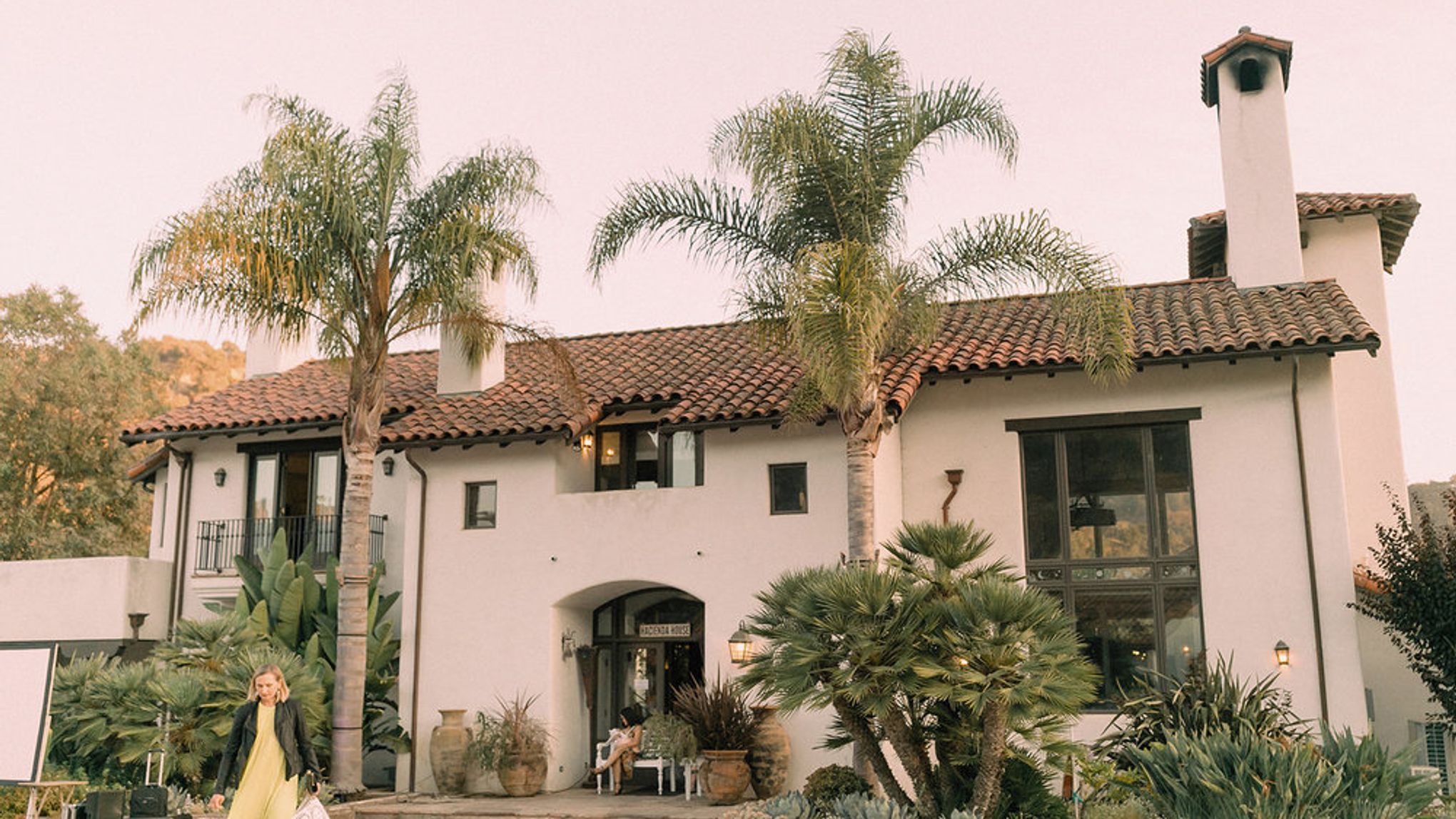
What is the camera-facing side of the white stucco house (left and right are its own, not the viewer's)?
front

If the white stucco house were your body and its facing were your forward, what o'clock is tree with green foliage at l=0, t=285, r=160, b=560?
The tree with green foliage is roughly at 4 o'clock from the white stucco house.

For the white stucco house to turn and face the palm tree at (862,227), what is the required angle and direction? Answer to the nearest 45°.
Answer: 0° — it already faces it

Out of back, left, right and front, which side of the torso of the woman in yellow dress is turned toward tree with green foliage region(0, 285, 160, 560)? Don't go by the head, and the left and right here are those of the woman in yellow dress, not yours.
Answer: back

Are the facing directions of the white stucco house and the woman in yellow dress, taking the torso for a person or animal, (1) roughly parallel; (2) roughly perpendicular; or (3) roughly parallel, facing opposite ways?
roughly parallel

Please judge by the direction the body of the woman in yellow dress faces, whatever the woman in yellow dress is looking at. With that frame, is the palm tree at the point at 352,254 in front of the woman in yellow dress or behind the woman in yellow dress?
behind

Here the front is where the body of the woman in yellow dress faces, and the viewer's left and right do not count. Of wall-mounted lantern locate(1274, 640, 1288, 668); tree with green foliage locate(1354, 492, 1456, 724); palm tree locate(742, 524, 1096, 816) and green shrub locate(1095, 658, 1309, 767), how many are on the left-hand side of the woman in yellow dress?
4

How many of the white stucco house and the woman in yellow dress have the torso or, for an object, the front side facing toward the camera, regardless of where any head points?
2

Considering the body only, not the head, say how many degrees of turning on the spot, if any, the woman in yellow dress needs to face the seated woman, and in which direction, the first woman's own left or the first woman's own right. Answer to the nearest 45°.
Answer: approximately 135° to the first woman's own left

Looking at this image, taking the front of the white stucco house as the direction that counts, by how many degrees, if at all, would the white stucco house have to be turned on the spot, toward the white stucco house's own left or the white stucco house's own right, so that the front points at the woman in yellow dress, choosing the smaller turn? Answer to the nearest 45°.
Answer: approximately 45° to the white stucco house's own right

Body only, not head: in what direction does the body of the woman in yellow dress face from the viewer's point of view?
toward the camera

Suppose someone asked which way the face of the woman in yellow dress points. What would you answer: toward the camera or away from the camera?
toward the camera

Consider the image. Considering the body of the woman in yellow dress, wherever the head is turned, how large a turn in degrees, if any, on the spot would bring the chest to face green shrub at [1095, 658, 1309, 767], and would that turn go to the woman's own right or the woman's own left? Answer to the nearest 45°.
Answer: approximately 90° to the woman's own left
